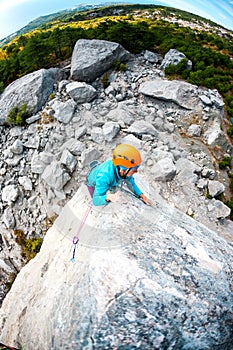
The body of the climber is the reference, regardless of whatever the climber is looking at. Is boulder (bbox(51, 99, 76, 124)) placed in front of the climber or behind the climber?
behind

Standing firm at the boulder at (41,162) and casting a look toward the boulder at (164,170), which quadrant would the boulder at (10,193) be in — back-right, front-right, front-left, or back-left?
back-right

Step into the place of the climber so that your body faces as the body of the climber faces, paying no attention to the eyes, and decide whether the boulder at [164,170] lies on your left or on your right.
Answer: on your left

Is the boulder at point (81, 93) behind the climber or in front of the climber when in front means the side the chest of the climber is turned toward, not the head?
behind

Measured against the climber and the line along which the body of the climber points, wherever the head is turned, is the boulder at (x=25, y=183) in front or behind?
behind

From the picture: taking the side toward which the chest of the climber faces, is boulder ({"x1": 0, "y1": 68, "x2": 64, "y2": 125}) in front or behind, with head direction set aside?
behind

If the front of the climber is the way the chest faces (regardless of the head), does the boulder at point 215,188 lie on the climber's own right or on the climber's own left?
on the climber's own left

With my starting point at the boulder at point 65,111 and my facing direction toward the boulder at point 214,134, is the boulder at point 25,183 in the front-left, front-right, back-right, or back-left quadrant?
back-right

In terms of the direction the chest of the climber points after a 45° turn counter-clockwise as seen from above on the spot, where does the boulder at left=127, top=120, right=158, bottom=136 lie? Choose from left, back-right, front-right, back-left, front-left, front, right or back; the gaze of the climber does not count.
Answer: left

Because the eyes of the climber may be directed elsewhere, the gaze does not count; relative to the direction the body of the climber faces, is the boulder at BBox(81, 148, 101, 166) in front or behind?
behind
